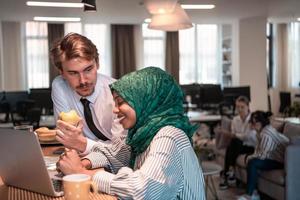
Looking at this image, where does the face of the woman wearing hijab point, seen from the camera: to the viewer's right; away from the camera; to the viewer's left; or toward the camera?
to the viewer's left

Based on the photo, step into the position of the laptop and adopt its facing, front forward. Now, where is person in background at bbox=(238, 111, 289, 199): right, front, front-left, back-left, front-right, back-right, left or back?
front

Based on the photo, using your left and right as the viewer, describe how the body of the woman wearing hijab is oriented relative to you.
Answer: facing to the left of the viewer

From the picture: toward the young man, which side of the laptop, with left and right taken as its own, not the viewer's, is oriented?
front

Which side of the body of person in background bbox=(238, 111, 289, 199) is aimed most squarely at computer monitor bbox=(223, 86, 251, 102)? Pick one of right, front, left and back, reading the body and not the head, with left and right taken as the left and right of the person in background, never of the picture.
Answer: right

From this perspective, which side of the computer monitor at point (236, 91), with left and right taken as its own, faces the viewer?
front

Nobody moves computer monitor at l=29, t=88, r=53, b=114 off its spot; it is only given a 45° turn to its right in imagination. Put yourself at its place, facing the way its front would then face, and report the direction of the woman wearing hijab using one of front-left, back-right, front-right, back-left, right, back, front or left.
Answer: front-left

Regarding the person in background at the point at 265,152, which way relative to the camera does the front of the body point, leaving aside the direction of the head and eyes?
to the viewer's left

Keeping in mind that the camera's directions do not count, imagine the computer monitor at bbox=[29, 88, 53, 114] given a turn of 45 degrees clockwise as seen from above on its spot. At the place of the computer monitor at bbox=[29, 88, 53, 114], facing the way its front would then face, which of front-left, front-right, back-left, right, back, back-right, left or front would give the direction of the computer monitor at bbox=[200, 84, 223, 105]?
back-left

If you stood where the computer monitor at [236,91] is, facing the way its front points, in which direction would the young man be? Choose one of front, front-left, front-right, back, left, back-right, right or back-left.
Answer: front

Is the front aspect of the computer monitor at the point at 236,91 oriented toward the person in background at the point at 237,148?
yes
